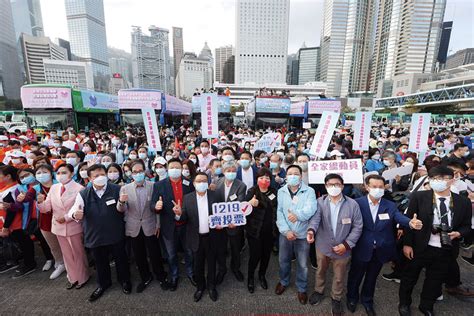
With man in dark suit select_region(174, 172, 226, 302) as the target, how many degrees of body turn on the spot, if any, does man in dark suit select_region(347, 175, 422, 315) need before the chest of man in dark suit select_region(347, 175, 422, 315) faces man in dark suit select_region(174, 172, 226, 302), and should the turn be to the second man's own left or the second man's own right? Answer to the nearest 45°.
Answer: approximately 45° to the second man's own right

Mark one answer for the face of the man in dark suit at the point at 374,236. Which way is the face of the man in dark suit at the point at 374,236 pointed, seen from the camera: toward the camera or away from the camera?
toward the camera

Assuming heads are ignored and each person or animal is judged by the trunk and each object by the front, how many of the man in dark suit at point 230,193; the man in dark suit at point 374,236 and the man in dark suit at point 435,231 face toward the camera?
3

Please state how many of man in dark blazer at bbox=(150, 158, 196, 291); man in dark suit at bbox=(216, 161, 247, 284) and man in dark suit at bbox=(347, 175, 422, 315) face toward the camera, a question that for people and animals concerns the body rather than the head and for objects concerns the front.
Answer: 3

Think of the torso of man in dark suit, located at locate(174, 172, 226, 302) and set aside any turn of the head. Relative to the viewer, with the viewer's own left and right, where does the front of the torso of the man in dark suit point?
facing the viewer

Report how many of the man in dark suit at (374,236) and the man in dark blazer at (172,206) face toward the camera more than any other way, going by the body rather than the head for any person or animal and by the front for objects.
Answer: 2

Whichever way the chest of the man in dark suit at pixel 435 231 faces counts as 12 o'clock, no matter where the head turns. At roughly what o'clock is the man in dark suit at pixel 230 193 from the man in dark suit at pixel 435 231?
the man in dark suit at pixel 230 193 is roughly at 2 o'clock from the man in dark suit at pixel 435 231.

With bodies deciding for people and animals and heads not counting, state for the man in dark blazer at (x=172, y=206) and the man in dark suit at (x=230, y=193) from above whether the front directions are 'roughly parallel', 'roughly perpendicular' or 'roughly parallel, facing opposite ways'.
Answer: roughly parallel

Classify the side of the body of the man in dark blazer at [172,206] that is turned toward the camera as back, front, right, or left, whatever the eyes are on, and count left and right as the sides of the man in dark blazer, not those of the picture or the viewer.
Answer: front

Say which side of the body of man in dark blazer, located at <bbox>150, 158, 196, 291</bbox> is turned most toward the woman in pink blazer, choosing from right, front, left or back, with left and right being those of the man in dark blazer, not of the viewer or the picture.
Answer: right

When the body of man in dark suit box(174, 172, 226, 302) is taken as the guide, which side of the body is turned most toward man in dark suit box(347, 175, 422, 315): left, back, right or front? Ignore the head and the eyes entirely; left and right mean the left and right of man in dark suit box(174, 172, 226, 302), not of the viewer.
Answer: left

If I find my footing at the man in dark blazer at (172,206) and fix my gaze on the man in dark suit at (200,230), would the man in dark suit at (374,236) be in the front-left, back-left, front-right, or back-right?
front-left

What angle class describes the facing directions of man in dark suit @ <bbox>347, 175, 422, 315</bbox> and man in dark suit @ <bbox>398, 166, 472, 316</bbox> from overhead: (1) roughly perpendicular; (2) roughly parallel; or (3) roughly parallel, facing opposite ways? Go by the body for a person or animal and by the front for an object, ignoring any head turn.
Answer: roughly parallel
